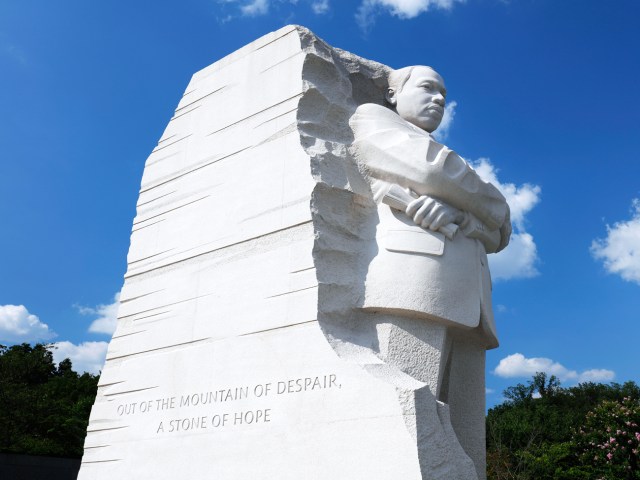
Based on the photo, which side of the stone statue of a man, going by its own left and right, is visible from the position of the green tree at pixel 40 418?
back

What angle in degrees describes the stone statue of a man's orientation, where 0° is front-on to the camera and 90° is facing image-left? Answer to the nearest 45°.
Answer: approximately 315°

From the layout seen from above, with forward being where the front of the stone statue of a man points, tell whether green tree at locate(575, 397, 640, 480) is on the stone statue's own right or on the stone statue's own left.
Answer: on the stone statue's own left

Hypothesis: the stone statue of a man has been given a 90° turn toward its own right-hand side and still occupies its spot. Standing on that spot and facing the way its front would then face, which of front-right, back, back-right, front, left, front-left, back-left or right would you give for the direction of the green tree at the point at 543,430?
back-right
